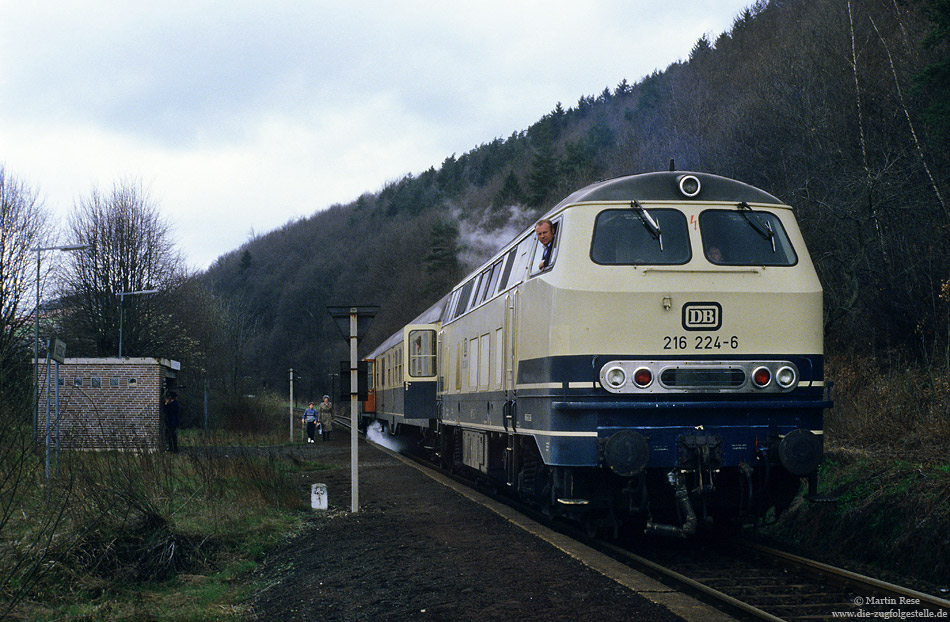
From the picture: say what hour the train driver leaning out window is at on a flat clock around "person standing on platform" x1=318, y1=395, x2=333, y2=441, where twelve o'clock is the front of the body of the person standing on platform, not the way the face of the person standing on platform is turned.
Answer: The train driver leaning out window is roughly at 12 o'clock from the person standing on platform.

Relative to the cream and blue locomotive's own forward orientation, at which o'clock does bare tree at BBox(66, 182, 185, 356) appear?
The bare tree is roughly at 5 o'clock from the cream and blue locomotive.

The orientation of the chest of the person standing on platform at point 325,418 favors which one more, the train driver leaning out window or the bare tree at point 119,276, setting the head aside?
the train driver leaning out window

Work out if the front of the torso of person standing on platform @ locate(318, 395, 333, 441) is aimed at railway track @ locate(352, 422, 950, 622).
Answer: yes

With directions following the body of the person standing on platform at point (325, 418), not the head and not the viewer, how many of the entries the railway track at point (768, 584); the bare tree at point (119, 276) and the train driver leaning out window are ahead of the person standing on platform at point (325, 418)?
2

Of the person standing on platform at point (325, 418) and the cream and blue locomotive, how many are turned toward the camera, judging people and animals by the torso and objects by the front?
2

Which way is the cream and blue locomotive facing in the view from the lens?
facing the viewer

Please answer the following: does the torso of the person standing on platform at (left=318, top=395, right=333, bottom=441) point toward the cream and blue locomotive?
yes
